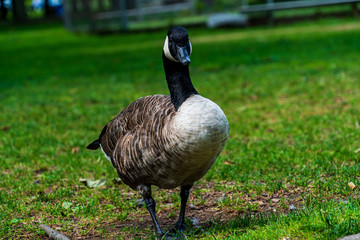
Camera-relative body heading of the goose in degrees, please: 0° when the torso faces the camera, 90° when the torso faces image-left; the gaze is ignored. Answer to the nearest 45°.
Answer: approximately 315°

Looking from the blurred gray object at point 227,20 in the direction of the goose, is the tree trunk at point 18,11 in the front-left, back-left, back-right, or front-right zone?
back-right

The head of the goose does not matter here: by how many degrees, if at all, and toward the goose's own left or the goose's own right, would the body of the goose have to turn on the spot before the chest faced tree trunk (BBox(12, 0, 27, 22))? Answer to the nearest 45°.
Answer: approximately 135° to the goose's own left

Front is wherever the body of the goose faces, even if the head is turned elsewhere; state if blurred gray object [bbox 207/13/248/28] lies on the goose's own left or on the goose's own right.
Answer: on the goose's own left
